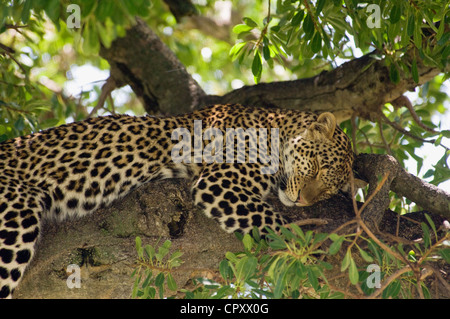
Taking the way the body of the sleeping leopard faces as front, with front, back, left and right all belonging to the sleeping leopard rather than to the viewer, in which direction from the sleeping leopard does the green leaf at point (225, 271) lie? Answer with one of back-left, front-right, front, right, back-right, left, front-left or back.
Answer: right

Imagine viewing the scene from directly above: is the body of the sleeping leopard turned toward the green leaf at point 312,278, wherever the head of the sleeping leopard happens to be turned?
no

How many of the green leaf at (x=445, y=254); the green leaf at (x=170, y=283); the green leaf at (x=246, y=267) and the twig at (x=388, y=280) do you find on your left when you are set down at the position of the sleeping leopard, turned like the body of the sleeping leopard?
0

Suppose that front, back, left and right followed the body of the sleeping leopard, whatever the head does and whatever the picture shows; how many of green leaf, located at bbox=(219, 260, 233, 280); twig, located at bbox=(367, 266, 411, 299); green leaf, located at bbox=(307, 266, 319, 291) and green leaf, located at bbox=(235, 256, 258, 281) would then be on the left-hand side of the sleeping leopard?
0

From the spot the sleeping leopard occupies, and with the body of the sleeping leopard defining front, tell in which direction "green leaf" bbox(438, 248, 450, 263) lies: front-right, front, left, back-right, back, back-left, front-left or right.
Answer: front-right

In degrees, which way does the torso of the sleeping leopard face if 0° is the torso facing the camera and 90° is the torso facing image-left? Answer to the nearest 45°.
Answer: approximately 270°

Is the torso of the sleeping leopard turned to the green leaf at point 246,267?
no

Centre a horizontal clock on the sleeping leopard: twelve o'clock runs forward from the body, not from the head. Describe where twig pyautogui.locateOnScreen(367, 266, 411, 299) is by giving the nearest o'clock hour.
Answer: The twig is roughly at 2 o'clock from the sleeping leopard.

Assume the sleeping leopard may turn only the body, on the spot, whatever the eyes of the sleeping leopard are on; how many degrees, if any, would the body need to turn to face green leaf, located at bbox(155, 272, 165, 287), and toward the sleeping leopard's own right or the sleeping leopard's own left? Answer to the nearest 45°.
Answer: approximately 90° to the sleeping leopard's own right
